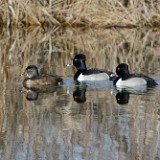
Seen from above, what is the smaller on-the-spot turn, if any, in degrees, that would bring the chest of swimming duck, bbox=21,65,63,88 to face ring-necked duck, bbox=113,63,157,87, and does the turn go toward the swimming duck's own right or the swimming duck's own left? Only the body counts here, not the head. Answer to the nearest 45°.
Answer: approximately 180°

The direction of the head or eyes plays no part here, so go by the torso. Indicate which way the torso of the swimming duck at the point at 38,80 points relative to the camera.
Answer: to the viewer's left

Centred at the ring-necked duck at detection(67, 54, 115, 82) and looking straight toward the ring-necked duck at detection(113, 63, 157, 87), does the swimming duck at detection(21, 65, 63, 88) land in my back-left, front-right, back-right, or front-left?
back-right

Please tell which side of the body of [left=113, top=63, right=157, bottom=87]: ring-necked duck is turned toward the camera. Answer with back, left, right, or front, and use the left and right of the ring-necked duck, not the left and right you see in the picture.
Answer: left

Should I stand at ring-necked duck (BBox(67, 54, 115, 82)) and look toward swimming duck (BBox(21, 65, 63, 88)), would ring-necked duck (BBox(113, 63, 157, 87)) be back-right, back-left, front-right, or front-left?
back-left

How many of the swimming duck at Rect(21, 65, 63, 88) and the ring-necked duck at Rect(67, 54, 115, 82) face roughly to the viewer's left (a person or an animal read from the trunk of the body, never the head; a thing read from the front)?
2

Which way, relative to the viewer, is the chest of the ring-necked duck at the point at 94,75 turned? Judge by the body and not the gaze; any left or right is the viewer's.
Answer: facing to the left of the viewer

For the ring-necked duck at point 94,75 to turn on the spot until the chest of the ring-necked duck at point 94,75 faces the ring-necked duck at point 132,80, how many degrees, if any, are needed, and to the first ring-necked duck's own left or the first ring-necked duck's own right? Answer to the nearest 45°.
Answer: approximately 135° to the first ring-necked duck's own left
